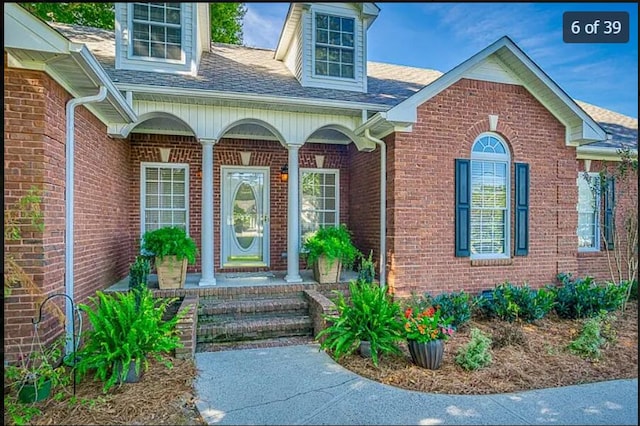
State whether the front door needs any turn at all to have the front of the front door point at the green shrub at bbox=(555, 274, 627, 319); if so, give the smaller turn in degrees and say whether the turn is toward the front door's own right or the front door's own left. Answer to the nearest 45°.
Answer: approximately 45° to the front door's own left

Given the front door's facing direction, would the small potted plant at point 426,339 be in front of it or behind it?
in front

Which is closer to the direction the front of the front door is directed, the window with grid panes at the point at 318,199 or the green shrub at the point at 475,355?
the green shrub

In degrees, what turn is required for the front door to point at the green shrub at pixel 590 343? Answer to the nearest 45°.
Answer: approximately 45° to its left

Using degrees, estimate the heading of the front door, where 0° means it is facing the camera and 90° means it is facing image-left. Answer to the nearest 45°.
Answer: approximately 0°

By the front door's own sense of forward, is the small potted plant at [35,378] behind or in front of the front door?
in front

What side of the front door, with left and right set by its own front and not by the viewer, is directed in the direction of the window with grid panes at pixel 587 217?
left

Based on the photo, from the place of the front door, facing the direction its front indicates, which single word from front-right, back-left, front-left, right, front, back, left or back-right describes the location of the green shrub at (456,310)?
front-left

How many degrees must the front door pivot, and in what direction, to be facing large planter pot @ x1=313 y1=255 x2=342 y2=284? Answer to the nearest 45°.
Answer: approximately 45° to its left

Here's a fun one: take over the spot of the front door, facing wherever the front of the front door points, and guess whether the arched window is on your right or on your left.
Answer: on your left

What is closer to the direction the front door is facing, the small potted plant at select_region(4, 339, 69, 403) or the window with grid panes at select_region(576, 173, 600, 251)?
the small potted plant

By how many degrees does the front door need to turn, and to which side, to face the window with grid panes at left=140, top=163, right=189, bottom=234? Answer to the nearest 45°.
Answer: approximately 90° to its right
